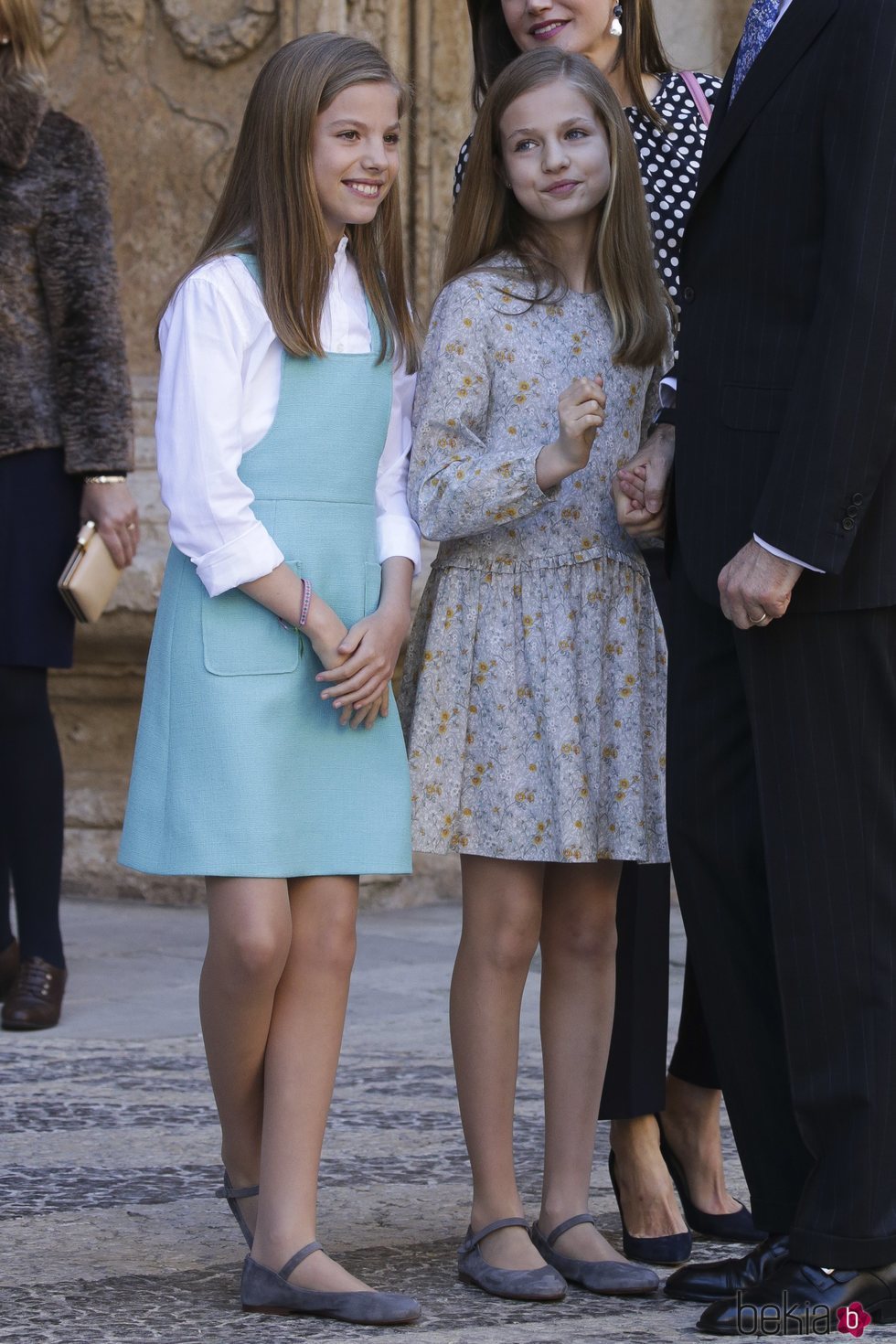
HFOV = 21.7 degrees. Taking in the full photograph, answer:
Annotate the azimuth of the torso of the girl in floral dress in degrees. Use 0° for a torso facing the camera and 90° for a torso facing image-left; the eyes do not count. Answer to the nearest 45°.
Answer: approximately 315°

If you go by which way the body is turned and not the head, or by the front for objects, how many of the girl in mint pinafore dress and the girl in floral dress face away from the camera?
0

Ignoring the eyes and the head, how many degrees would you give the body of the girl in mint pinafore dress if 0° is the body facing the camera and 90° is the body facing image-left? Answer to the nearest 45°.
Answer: approximately 315°

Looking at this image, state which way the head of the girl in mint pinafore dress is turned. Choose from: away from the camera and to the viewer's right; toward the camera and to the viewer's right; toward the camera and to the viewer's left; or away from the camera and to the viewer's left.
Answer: toward the camera and to the viewer's right
